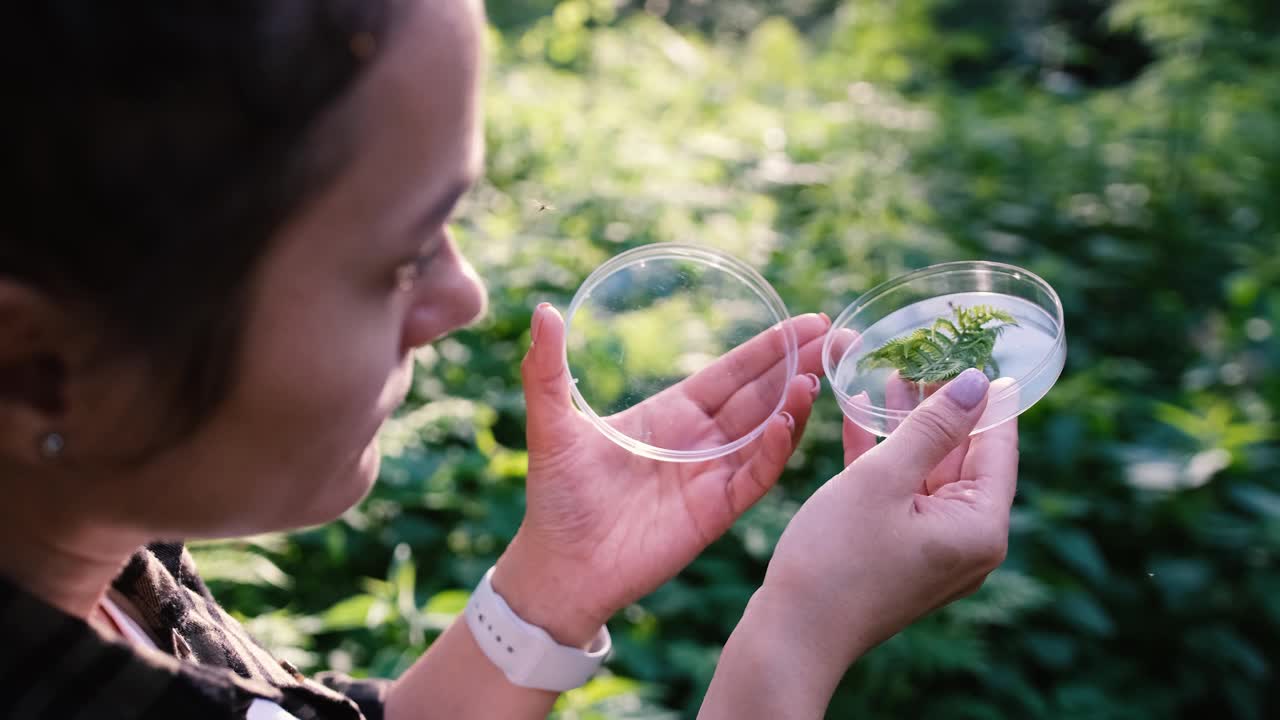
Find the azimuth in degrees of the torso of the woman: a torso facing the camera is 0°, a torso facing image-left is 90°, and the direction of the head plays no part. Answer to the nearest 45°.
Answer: approximately 270°
